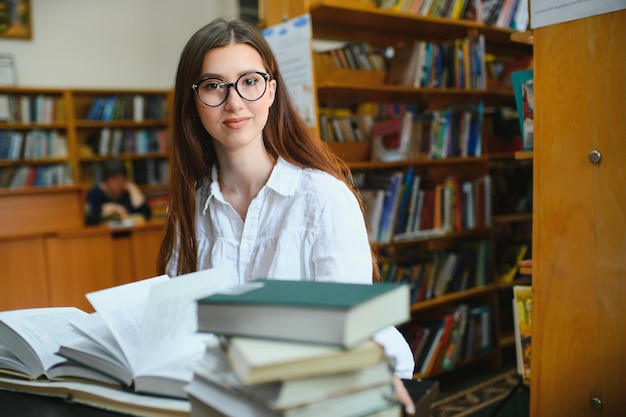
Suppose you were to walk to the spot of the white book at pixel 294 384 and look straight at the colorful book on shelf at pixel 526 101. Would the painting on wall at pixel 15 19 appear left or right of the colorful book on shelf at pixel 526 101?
left

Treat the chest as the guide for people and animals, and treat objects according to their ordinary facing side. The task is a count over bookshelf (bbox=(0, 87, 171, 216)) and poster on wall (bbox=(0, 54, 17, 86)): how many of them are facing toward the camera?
2

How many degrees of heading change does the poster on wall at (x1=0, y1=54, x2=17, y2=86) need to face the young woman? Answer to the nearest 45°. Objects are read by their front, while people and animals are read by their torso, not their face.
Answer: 0° — it already faces them

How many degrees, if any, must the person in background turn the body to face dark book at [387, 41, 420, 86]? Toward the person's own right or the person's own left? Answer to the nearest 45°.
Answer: approximately 45° to the person's own left

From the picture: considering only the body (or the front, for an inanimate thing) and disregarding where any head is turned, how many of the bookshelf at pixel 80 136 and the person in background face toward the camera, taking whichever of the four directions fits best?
2

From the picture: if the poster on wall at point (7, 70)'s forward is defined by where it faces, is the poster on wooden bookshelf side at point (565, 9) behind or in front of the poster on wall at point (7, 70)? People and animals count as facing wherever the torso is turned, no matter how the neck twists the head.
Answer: in front

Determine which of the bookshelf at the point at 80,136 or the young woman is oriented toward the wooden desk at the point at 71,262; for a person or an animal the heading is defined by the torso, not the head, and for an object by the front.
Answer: the bookshelf
